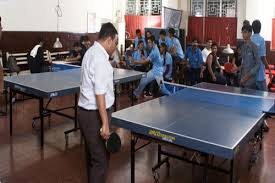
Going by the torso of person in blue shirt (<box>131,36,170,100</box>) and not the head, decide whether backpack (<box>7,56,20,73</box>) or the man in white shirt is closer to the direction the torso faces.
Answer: the backpack

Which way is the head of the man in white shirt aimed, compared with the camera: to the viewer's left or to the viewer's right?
to the viewer's right

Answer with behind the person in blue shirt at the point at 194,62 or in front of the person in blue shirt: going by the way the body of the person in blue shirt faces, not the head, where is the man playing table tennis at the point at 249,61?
in front

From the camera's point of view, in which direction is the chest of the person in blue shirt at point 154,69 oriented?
to the viewer's left

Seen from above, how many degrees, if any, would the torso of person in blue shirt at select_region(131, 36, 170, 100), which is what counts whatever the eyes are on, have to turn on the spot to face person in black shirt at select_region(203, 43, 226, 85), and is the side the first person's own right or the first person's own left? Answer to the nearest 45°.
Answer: approximately 180°

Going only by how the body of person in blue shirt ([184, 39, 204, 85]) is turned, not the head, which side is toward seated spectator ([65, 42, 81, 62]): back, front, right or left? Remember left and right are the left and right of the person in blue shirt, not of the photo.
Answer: right

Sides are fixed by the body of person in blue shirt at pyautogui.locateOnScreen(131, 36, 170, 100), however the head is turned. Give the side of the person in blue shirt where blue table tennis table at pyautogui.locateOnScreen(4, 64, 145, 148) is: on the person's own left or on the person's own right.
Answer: on the person's own left

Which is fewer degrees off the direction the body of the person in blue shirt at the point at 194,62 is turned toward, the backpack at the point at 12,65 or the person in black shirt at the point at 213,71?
the person in black shirt

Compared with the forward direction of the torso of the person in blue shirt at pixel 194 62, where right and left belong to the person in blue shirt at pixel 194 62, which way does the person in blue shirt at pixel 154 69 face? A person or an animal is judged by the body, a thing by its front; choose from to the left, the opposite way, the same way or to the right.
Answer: to the right

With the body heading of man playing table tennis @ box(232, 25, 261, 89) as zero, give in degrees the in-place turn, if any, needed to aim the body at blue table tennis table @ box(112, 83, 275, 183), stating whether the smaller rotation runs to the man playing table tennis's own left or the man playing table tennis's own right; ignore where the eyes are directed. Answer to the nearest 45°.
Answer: approximately 45° to the man playing table tennis's own left

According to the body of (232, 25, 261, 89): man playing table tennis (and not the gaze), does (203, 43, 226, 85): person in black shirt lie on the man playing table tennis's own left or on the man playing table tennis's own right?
on the man playing table tennis's own right

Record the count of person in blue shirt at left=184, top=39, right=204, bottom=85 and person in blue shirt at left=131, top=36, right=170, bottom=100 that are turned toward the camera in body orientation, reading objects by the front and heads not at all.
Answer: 1
